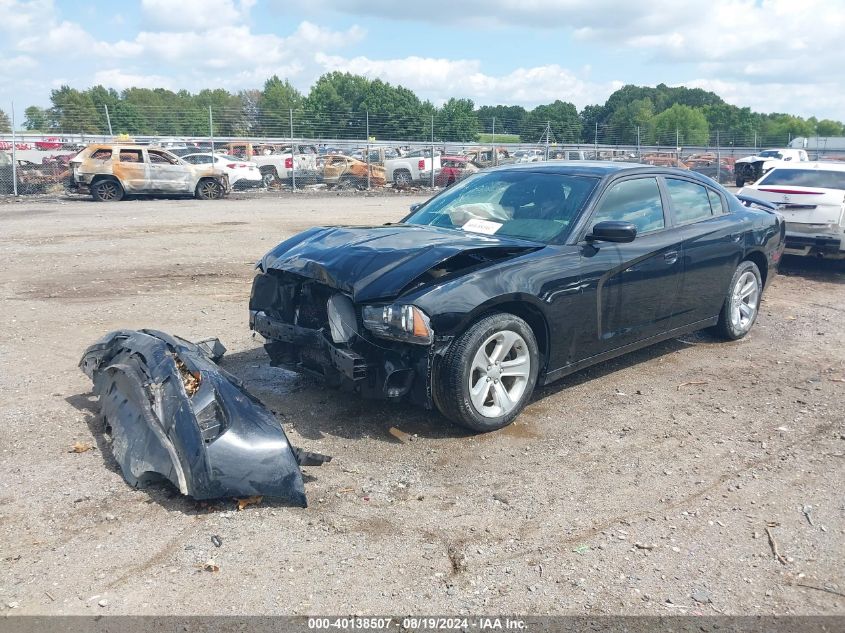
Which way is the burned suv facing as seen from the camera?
to the viewer's right

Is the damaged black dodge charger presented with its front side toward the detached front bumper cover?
yes

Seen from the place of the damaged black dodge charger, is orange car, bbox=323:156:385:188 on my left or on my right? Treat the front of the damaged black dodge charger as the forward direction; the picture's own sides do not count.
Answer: on my right

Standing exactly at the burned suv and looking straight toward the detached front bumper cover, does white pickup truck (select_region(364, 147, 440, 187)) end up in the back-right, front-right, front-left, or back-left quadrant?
back-left

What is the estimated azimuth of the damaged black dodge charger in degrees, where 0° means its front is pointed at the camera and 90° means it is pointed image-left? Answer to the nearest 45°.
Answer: approximately 45°

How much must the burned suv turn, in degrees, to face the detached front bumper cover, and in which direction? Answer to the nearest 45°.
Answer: approximately 90° to its right

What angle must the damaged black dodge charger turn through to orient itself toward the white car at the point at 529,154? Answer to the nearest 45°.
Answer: approximately 135° to its right

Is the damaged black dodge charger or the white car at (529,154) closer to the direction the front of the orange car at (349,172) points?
the white car

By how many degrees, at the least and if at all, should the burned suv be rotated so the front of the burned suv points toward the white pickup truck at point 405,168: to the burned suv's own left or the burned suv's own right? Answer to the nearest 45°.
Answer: approximately 45° to the burned suv's own left

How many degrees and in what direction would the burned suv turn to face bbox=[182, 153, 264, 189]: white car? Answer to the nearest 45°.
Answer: approximately 45° to its left
